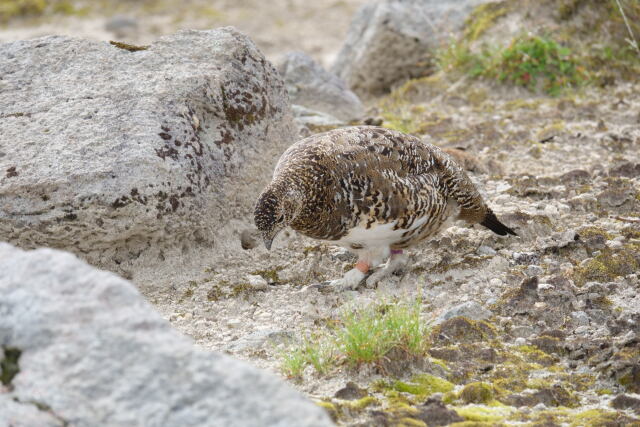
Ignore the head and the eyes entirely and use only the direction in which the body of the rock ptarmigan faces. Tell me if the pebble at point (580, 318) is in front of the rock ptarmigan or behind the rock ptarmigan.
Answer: behind

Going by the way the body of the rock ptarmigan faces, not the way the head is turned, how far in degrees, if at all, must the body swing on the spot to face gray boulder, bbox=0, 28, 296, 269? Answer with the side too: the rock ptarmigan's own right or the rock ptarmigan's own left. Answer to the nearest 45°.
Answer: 0° — it already faces it

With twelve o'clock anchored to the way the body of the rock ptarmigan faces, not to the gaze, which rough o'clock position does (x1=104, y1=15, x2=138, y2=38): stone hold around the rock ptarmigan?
The stone is roughly at 2 o'clock from the rock ptarmigan.

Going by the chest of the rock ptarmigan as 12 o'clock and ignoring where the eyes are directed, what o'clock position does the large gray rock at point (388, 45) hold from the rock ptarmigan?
The large gray rock is roughly at 3 o'clock from the rock ptarmigan.

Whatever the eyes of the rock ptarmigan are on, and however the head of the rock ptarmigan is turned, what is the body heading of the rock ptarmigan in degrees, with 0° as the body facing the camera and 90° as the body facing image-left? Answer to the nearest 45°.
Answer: approximately 90°

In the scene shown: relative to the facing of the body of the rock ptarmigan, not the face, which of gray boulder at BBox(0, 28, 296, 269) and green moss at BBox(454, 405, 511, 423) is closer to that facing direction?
the gray boulder

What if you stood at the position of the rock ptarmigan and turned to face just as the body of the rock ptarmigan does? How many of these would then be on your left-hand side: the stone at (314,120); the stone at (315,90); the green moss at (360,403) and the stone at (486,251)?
1

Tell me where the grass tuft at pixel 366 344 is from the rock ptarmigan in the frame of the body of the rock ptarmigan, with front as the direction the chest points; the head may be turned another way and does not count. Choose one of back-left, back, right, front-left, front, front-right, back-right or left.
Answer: left

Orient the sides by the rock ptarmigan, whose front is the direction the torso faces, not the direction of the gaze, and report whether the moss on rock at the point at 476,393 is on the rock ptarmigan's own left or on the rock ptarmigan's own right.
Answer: on the rock ptarmigan's own left

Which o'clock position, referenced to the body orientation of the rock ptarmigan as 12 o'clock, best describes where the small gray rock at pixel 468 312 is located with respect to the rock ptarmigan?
The small gray rock is roughly at 7 o'clock from the rock ptarmigan.

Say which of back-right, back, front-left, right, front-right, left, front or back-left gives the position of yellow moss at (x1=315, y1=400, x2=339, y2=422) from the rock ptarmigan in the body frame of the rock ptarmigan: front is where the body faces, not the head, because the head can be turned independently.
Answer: left

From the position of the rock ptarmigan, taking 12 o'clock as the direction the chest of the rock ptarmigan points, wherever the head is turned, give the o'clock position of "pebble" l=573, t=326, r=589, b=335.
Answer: The pebble is roughly at 7 o'clock from the rock ptarmigan.

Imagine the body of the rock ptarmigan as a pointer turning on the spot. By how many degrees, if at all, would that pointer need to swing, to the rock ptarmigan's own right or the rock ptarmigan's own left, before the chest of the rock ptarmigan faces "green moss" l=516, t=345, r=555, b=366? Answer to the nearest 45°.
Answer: approximately 135° to the rock ptarmigan's own left

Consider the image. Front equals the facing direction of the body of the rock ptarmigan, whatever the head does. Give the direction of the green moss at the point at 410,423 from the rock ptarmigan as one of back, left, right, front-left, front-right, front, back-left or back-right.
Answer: left

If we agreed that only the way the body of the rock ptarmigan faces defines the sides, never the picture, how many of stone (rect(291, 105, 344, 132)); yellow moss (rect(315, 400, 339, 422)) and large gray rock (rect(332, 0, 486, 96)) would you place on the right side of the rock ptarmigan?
2
